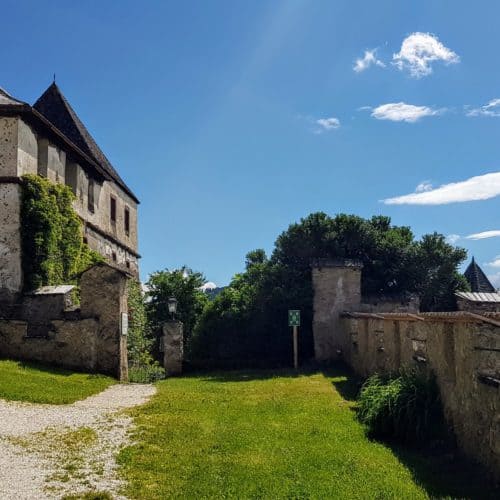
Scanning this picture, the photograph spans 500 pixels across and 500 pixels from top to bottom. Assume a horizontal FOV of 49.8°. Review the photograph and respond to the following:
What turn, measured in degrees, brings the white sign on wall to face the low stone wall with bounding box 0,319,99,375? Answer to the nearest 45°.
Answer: approximately 135° to its right

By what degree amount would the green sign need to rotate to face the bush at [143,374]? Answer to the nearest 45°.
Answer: approximately 90° to its right

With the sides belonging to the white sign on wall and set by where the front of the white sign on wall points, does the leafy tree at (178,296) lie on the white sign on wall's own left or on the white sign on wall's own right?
on the white sign on wall's own left

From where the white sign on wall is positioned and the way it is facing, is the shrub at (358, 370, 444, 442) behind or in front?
in front

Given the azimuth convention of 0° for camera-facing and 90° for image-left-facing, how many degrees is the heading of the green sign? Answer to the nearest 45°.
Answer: approximately 0°

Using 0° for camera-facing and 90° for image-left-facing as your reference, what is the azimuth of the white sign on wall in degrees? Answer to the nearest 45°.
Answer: approximately 315°

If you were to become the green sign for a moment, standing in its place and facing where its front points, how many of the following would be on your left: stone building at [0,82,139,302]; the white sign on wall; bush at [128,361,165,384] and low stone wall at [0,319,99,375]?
0

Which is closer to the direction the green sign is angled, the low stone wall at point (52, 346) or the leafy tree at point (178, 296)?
the low stone wall

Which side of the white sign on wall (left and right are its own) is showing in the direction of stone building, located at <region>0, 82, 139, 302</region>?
back

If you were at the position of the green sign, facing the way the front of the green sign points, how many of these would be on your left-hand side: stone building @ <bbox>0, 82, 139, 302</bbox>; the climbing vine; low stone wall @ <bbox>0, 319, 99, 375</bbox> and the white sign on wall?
0

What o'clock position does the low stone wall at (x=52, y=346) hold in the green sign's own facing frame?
The low stone wall is roughly at 2 o'clock from the green sign.

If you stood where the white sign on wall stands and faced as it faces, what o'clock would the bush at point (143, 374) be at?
The bush is roughly at 8 o'clock from the white sign on wall.

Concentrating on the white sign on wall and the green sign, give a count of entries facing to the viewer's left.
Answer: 0

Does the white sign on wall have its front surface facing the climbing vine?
no
